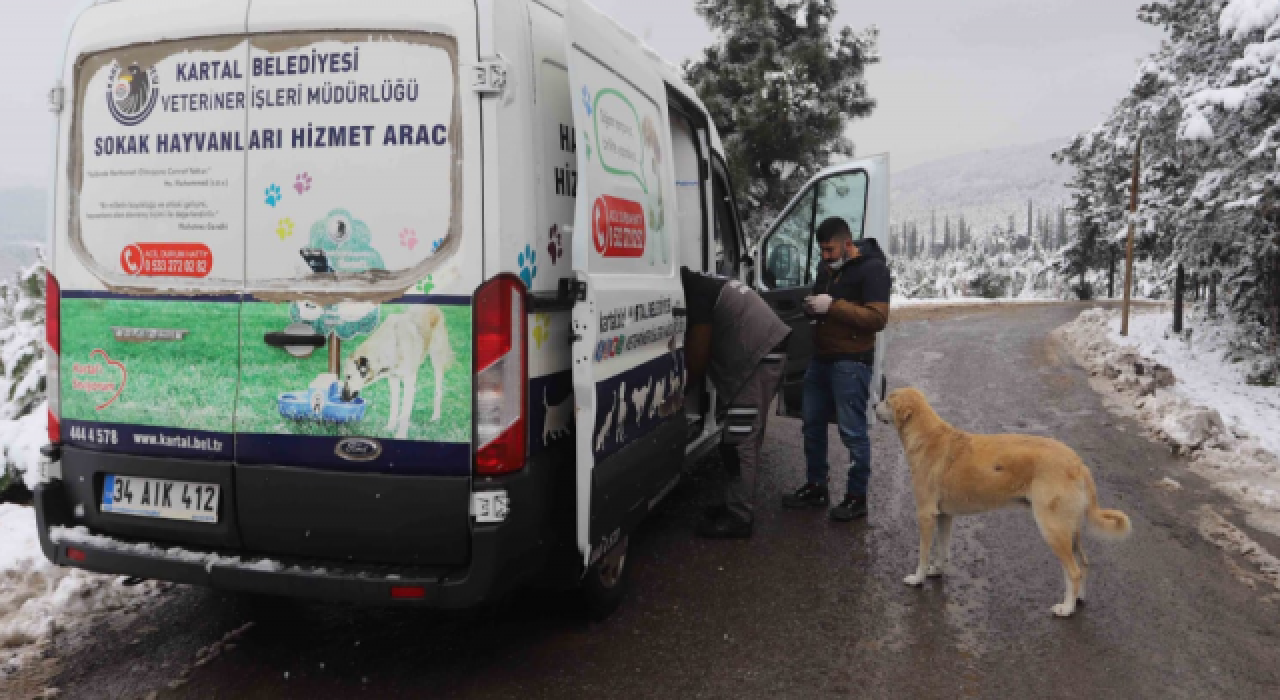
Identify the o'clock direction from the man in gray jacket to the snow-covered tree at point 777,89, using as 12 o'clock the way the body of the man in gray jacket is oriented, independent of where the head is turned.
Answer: The snow-covered tree is roughly at 3 o'clock from the man in gray jacket.

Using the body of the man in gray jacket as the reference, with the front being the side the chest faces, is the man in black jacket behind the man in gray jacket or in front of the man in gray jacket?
behind

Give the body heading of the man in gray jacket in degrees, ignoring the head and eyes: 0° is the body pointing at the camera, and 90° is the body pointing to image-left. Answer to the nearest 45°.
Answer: approximately 90°

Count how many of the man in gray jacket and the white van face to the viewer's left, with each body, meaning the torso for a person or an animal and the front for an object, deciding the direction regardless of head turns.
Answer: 1

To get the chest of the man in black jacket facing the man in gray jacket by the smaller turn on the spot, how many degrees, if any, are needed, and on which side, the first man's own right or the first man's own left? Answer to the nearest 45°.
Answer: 0° — they already face them

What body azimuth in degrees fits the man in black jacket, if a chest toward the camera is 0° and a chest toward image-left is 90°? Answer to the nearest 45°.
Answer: approximately 45°

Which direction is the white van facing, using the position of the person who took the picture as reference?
facing away from the viewer and to the right of the viewer

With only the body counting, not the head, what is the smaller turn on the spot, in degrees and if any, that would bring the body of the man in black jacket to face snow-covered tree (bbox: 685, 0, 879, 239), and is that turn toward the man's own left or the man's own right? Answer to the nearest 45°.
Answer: approximately 135° to the man's own right

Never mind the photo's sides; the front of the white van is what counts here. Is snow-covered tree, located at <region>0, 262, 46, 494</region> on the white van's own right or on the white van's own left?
on the white van's own left
